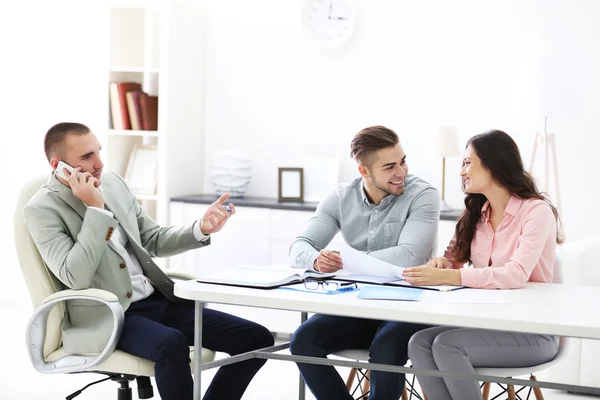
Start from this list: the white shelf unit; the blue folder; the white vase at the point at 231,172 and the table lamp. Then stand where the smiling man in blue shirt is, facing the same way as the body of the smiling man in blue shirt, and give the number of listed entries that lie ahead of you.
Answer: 1

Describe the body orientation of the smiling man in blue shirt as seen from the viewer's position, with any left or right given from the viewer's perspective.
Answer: facing the viewer

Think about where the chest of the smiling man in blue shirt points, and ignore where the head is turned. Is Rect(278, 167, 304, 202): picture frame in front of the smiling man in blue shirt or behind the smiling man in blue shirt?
behind

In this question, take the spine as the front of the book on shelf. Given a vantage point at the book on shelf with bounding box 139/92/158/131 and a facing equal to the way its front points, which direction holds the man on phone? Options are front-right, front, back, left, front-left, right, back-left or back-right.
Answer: front

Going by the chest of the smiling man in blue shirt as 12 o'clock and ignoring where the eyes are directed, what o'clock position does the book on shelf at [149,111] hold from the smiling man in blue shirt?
The book on shelf is roughly at 5 o'clock from the smiling man in blue shirt.

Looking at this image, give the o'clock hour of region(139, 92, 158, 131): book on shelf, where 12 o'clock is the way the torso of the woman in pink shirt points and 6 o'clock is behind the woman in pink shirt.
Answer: The book on shelf is roughly at 3 o'clock from the woman in pink shirt.

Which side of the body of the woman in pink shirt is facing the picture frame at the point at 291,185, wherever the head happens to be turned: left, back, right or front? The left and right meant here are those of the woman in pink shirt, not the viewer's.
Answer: right

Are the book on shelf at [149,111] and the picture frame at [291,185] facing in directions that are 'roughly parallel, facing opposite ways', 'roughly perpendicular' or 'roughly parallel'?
roughly parallel

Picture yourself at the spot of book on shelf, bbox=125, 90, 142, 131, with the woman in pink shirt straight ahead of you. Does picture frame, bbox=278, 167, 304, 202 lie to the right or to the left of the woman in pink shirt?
left

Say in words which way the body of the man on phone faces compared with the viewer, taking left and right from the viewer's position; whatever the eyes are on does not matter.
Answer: facing the viewer and to the right of the viewer

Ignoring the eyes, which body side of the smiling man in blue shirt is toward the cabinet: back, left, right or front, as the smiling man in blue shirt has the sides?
back

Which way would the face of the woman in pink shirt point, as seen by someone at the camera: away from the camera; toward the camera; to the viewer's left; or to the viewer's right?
to the viewer's left

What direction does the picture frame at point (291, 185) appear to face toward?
toward the camera

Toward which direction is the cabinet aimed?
toward the camera
